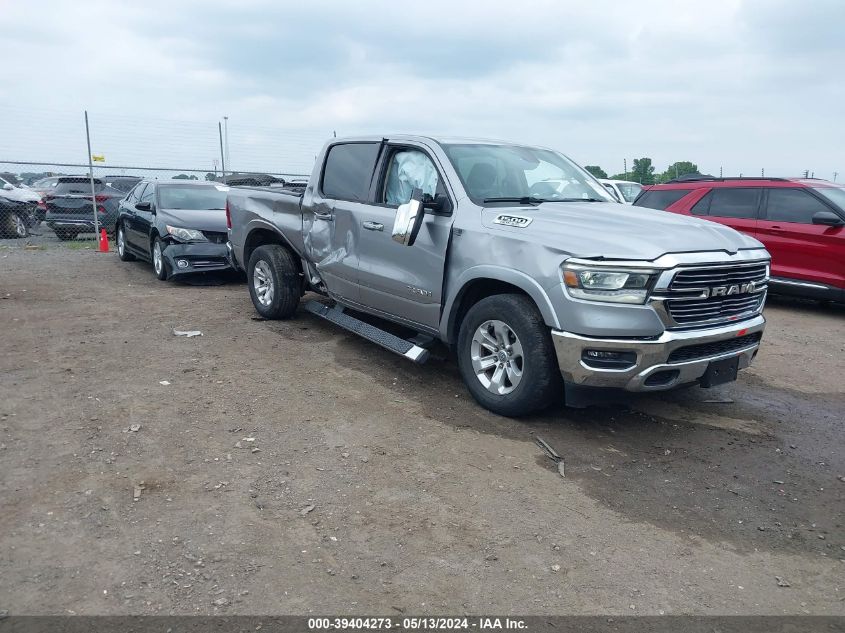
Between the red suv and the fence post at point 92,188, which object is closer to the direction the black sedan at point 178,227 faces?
the red suv

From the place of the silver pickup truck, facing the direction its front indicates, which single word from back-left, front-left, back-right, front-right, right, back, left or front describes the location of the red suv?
left

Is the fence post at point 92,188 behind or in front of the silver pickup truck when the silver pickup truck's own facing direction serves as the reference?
behind

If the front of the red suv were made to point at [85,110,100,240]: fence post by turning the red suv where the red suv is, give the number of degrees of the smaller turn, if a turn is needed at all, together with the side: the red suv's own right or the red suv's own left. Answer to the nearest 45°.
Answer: approximately 135° to the red suv's own right

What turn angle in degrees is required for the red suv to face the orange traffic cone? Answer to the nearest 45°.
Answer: approximately 135° to its right

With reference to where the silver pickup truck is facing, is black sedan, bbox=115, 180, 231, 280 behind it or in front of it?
behind

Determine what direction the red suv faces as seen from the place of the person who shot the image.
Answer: facing the viewer and to the right of the viewer

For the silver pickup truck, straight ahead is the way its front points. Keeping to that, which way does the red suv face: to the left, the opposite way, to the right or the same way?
the same way

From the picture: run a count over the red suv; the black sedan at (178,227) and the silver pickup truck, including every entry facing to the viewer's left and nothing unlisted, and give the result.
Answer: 0
